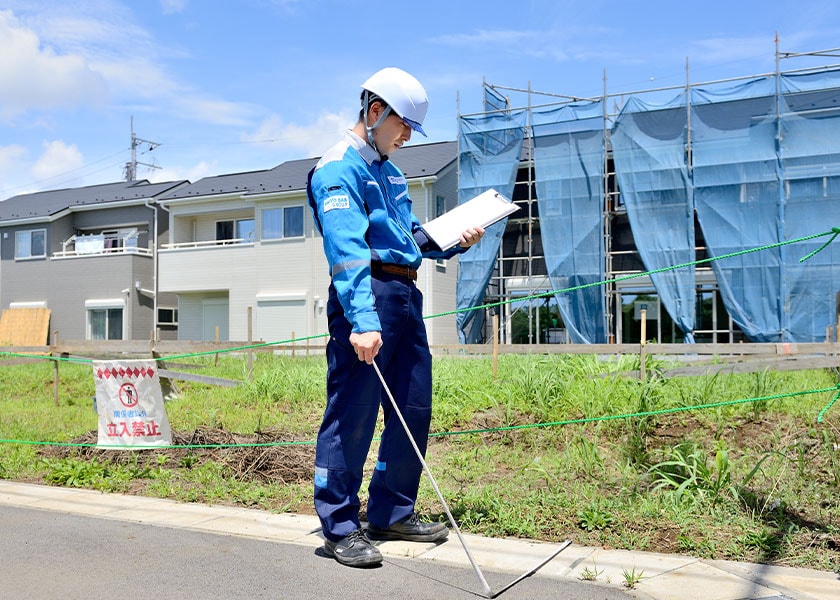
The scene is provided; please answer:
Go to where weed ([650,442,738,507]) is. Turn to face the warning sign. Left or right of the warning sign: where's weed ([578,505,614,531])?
left

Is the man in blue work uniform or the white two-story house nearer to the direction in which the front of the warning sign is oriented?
the man in blue work uniform

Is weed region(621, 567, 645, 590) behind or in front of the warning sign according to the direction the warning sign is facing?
in front

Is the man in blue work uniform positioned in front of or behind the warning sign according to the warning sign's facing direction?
in front

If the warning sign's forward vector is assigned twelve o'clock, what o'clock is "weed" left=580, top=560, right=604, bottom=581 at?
The weed is roughly at 11 o'clock from the warning sign.

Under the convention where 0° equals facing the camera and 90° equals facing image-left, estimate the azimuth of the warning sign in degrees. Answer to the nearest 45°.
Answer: approximately 0°

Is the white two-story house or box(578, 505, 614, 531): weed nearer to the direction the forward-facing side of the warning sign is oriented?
the weed

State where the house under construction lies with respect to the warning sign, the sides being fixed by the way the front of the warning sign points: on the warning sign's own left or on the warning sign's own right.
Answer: on the warning sign's own left

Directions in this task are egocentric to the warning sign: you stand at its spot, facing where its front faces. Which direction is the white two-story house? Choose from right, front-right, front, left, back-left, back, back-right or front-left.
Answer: back

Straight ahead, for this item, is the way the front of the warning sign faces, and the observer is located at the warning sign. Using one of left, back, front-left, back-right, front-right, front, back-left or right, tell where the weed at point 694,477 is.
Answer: front-left

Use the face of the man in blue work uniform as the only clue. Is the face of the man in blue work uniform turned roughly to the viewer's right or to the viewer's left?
to the viewer's right

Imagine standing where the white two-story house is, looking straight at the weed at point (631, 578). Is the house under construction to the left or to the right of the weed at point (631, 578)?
left
